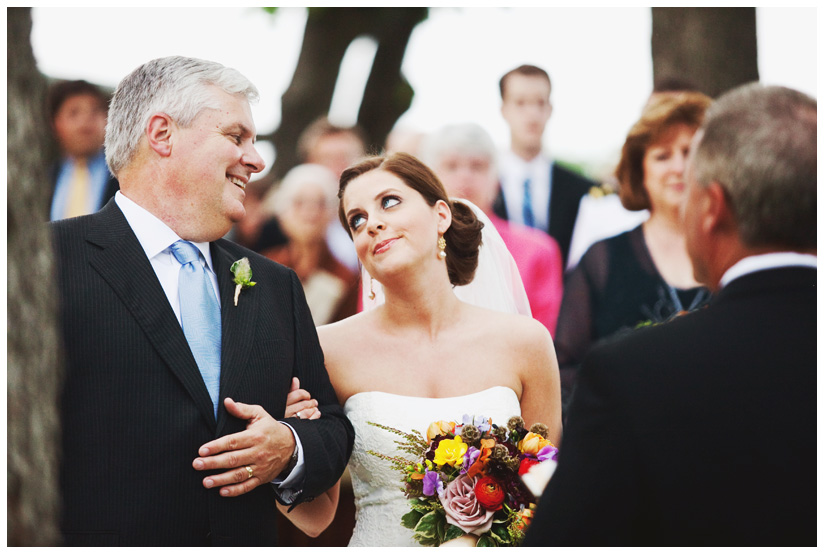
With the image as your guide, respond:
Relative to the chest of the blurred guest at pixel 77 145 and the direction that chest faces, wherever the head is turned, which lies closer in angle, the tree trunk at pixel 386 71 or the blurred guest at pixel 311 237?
the blurred guest

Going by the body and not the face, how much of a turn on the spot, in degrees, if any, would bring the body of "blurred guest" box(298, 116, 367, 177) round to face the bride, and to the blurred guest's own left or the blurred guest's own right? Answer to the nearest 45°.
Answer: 0° — they already face them

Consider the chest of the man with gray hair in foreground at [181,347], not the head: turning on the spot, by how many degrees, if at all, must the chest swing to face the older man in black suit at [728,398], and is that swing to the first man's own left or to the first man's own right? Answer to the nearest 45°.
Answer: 0° — they already face them

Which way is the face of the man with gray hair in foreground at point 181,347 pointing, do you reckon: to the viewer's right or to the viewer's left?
to the viewer's right

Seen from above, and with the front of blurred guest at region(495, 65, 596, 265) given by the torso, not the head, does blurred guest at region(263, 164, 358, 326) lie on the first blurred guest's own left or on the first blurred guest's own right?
on the first blurred guest's own right

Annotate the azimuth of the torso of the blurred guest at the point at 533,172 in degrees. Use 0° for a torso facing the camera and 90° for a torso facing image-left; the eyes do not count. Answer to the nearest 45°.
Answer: approximately 0°

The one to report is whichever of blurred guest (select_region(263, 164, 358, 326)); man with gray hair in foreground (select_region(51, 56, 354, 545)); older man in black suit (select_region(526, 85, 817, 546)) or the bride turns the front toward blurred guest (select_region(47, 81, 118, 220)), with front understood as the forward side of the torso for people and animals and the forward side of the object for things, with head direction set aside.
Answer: the older man in black suit

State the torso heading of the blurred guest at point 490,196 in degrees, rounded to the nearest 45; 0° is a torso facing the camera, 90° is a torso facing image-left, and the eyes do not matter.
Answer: approximately 0°

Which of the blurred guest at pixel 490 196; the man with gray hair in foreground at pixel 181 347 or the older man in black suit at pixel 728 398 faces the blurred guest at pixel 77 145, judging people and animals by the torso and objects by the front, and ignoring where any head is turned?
the older man in black suit

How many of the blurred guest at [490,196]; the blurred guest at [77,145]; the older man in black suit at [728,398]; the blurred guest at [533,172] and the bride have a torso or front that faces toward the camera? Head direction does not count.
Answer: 4
